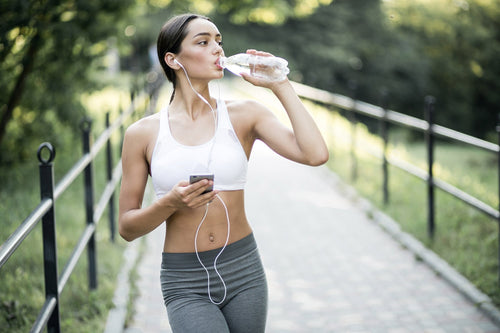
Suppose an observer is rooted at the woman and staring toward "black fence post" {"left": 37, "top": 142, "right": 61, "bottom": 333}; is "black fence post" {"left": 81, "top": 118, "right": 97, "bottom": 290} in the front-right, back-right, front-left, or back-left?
front-right

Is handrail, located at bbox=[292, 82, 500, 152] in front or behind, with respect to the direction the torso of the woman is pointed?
behind

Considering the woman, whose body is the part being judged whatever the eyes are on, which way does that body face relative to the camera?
toward the camera

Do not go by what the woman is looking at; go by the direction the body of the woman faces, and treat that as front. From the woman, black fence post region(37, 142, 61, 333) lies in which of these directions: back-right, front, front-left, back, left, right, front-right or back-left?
back-right

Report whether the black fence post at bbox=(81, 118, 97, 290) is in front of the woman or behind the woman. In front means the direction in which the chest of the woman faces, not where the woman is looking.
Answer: behind

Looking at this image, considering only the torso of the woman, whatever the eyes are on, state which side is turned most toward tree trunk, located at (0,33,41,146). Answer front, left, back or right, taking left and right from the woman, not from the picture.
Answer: back

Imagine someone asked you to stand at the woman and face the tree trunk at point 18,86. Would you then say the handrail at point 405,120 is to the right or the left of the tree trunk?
right
